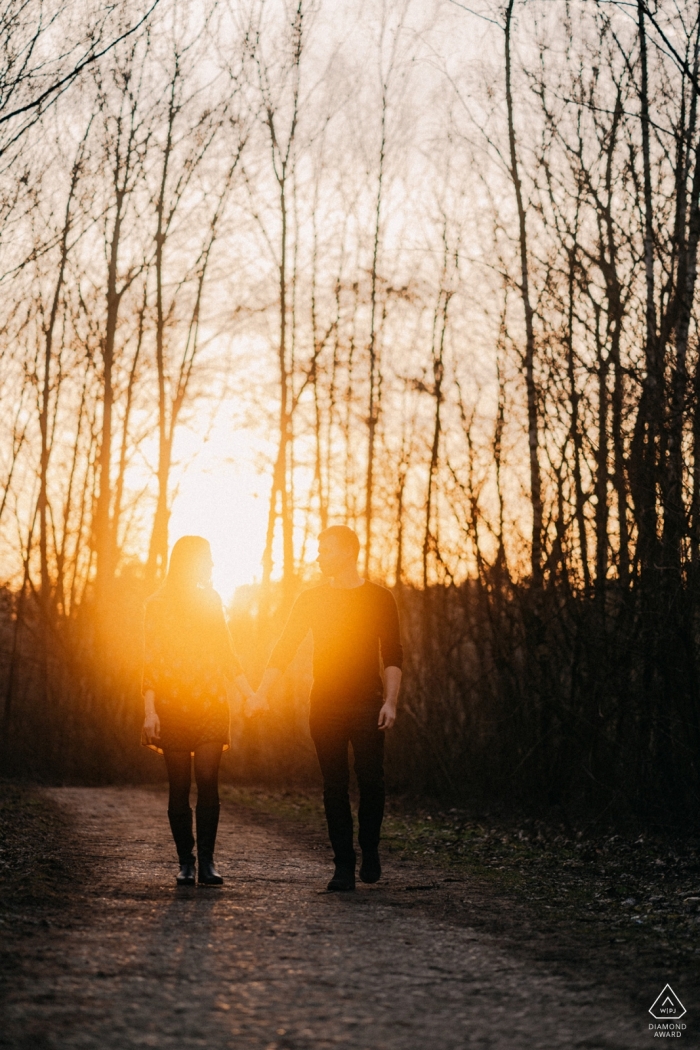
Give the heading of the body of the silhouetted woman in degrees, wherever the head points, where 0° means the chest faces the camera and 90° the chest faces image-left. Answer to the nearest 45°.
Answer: approximately 0°

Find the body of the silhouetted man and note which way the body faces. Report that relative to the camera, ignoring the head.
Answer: toward the camera

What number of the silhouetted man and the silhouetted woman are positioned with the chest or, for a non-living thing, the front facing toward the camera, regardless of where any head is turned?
2

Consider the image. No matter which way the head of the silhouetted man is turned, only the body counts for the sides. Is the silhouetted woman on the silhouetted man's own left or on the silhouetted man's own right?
on the silhouetted man's own right

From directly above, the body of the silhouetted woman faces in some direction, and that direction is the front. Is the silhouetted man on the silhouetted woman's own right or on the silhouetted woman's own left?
on the silhouetted woman's own left
